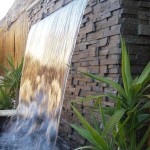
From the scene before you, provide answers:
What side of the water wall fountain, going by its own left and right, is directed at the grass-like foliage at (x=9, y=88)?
right

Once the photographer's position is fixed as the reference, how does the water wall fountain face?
facing the viewer and to the left of the viewer
